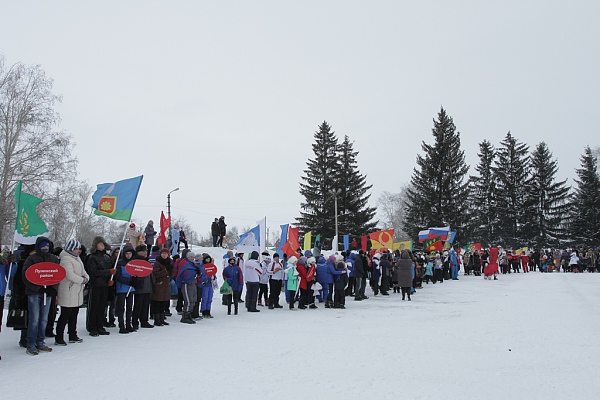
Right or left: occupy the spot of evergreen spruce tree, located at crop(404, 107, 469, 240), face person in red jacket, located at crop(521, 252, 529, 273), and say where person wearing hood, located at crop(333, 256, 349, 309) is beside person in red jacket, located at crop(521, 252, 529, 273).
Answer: right

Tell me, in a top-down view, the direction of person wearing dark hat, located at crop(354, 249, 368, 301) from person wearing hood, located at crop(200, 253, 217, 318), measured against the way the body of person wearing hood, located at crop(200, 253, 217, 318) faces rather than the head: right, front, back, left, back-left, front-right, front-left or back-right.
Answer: left

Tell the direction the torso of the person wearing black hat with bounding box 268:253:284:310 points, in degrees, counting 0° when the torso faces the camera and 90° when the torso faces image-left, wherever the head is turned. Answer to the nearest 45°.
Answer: approximately 315°

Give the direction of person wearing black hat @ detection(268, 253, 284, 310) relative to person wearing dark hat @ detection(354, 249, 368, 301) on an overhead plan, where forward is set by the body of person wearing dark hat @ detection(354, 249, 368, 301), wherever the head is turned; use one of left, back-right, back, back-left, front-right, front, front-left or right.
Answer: back-right

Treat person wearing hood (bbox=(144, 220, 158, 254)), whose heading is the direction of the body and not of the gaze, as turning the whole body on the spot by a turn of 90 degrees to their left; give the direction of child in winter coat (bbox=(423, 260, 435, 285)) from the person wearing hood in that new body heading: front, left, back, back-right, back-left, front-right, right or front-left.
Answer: front-right

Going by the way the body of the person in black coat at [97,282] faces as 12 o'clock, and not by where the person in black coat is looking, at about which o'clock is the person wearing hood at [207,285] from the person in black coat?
The person wearing hood is roughly at 9 o'clock from the person in black coat.

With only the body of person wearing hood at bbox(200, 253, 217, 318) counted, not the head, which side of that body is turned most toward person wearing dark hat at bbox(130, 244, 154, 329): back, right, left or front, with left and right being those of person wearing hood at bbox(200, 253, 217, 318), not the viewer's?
right

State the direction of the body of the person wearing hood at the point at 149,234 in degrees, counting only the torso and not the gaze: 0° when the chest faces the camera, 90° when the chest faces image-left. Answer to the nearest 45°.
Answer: approximately 315°
